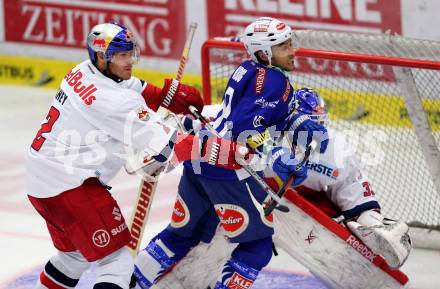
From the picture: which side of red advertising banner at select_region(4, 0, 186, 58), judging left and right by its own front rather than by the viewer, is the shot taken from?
front

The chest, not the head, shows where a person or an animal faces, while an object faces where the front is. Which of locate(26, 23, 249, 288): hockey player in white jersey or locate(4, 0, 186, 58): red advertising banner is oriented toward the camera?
the red advertising banner

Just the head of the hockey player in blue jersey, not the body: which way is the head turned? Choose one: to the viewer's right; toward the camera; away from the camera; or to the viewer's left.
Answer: to the viewer's right

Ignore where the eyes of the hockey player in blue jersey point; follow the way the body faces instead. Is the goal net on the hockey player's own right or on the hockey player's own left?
on the hockey player's own left

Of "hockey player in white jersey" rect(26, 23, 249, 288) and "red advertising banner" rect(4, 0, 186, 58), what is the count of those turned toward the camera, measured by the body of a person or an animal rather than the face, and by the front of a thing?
1

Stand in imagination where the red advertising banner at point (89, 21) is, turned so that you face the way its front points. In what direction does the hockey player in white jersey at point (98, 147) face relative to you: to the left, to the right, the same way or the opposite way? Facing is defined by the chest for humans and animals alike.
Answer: to the left

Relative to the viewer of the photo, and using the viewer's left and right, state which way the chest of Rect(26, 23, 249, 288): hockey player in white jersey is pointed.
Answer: facing to the right of the viewer

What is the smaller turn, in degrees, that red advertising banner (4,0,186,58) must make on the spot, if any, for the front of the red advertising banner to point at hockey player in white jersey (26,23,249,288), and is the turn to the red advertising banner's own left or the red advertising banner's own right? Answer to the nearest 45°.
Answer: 0° — it already faces them
